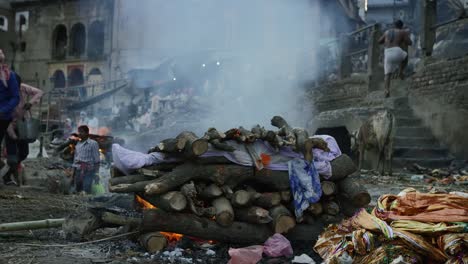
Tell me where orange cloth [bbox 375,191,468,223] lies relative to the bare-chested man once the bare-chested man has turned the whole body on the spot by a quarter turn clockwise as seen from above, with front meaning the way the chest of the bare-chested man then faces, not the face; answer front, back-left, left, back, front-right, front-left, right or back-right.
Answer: right

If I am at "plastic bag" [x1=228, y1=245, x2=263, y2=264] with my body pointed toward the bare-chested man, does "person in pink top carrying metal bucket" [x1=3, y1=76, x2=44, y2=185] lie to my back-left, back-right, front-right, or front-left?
front-left

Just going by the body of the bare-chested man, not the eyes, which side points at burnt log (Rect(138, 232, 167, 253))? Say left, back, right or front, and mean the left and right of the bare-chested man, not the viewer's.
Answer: back

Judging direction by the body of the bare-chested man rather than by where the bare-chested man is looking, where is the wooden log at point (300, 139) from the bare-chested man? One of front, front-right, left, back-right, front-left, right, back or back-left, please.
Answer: back

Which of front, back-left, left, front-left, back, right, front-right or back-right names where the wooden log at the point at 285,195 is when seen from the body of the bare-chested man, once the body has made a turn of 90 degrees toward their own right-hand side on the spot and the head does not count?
right

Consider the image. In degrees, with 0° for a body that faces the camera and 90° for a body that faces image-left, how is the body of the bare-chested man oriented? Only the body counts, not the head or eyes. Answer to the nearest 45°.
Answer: approximately 180°

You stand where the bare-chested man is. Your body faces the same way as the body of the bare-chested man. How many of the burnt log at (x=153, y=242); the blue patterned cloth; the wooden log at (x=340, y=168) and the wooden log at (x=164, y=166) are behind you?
4

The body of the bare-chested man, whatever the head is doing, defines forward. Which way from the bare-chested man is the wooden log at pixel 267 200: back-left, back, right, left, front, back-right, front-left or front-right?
back

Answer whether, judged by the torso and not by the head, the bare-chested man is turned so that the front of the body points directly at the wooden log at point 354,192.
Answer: no

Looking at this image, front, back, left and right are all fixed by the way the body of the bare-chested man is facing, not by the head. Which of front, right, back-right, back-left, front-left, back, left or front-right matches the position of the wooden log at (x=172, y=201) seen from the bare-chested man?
back

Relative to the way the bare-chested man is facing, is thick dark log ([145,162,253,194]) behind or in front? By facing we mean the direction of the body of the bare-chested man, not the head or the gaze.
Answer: behind

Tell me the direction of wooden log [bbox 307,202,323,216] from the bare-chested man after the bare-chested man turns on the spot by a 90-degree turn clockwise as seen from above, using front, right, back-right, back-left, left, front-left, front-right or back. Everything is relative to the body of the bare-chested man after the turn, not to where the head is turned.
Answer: right
